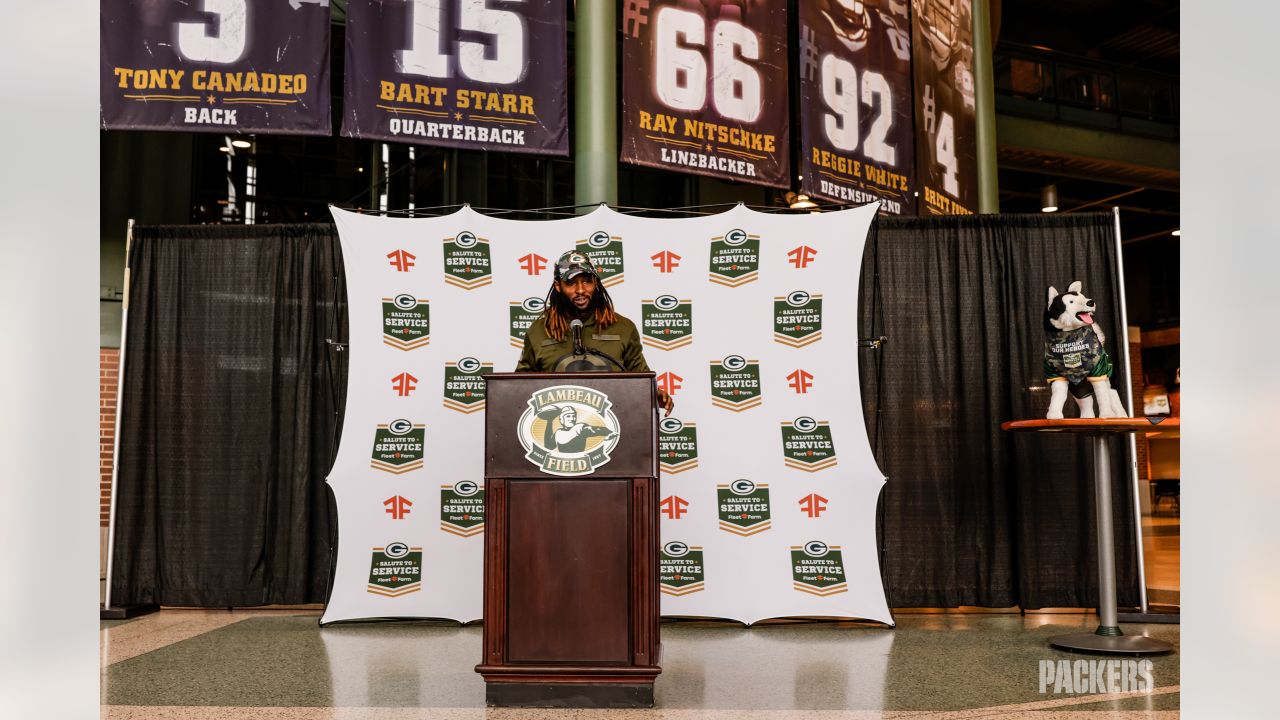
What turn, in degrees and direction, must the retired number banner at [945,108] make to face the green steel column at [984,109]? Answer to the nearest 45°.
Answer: approximately 90° to its left

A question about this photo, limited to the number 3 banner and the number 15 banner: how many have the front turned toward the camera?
2

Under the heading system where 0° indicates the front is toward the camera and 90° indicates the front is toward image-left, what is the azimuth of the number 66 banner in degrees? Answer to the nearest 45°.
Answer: approximately 315°

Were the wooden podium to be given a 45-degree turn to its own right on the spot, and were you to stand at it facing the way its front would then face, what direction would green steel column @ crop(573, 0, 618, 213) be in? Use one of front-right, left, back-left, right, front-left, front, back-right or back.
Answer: back-right

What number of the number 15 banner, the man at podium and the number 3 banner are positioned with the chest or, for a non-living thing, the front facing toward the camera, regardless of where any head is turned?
3

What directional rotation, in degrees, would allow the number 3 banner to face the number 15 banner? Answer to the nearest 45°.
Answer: approximately 90° to its left

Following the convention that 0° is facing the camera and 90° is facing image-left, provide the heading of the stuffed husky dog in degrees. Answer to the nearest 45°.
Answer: approximately 45°

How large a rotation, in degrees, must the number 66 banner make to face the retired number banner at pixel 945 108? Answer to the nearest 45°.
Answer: approximately 90° to its left

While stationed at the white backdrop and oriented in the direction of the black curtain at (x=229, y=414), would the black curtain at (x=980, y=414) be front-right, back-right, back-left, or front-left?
back-right

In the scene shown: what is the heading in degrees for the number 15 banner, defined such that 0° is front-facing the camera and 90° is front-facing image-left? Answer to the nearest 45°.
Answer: approximately 0°

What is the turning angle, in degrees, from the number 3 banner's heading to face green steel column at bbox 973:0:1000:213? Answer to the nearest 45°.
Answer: approximately 90° to its left
